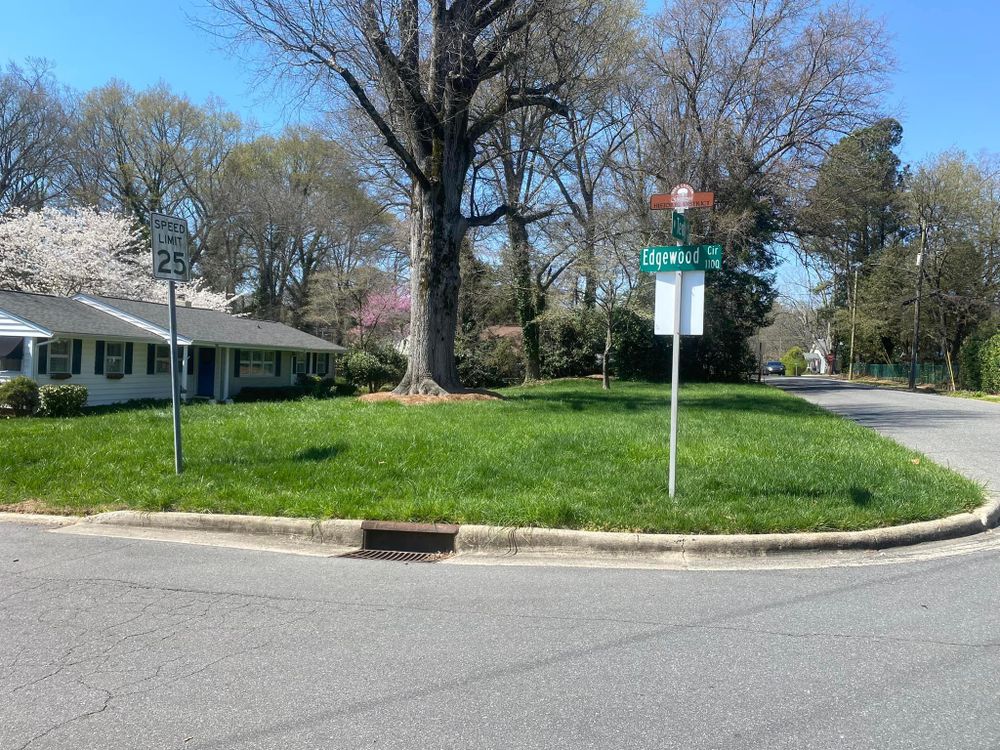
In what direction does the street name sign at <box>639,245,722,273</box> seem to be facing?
toward the camera

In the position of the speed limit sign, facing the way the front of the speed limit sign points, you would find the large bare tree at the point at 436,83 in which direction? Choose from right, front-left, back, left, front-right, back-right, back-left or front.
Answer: left

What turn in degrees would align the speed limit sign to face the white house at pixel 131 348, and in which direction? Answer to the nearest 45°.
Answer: approximately 135° to its left

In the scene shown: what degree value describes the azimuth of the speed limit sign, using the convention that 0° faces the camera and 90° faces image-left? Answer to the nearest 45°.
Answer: approximately 315°

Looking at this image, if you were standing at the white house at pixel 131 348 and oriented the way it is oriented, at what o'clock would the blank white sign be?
The blank white sign is roughly at 1 o'clock from the white house.

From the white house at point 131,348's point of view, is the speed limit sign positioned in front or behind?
in front

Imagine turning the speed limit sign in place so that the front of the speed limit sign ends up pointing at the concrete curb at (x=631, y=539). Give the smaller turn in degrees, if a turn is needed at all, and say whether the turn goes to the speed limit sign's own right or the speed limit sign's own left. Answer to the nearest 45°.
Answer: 0° — it already faces it

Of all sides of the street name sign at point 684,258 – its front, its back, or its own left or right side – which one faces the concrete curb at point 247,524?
right

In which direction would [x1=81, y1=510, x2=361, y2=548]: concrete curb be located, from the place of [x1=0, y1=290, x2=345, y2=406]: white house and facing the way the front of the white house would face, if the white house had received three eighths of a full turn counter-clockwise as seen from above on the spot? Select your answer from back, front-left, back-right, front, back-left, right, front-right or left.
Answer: back

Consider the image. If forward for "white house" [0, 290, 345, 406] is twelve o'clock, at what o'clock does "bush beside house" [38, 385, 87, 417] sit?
The bush beside house is roughly at 2 o'clock from the white house.

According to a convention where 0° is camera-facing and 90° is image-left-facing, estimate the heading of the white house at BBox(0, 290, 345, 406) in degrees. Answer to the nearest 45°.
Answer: approximately 315°

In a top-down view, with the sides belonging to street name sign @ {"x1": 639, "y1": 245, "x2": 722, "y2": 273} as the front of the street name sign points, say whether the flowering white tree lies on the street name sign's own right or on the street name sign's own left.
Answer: on the street name sign's own right

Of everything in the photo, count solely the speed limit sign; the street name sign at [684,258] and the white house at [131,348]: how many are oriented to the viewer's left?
0
